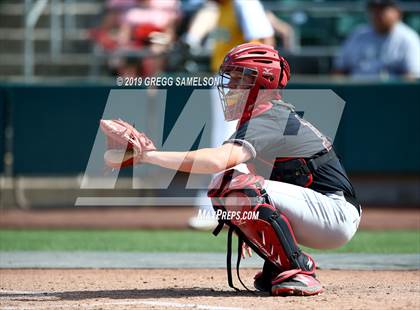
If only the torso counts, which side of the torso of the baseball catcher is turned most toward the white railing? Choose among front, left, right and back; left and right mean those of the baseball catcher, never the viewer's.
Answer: right

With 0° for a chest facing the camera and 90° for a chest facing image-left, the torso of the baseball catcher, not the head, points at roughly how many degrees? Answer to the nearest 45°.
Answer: approximately 90°

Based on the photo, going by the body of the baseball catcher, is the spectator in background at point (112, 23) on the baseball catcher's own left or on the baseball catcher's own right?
on the baseball catcher's own right

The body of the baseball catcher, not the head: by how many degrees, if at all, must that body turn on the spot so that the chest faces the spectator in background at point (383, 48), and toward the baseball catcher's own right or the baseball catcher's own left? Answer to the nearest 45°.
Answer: approximately 90° to the baseball catcher's own right

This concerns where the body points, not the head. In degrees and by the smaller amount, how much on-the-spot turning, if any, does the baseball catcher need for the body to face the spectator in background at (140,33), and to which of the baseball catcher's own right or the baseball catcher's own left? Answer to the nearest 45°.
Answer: approximately 90° to the baseball catcher's own right
